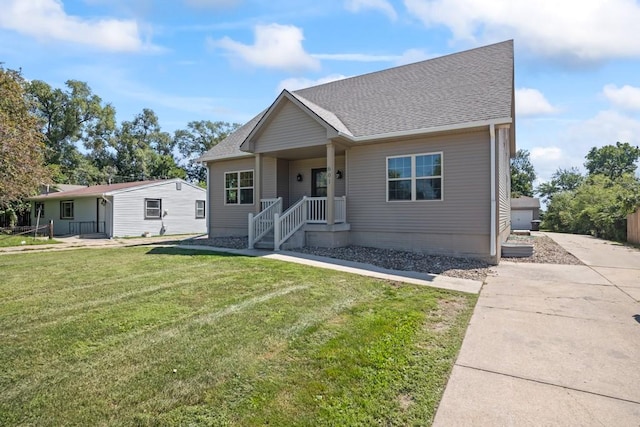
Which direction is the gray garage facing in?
toward the camera

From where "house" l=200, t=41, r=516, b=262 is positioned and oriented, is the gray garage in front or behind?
behind

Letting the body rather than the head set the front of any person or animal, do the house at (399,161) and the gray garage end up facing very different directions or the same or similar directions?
same or similar directions

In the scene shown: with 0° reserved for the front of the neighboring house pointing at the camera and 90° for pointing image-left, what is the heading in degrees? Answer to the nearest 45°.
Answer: approximately 45°

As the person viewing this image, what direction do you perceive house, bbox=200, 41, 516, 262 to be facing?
facing the viewer and to the left of the viewer

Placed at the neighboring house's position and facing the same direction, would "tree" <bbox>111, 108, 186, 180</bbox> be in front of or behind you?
behind

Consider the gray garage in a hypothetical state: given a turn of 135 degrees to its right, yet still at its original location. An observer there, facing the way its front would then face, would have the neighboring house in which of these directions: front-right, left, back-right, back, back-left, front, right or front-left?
left

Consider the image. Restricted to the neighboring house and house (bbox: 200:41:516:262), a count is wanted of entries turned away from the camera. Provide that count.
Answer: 0
